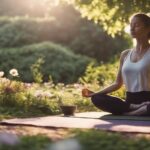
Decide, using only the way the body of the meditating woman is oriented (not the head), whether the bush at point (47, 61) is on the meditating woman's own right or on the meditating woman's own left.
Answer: on the meditating woman's own right

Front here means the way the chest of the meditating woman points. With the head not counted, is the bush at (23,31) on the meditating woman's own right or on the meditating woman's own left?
on the meditating woman's own right

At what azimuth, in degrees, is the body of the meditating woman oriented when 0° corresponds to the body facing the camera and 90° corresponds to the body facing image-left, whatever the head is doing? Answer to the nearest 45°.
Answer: approximately 45°

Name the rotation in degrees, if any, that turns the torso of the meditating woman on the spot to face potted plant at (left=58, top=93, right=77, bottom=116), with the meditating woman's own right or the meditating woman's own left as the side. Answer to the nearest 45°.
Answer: approximately 45° to the meditating woman's own right

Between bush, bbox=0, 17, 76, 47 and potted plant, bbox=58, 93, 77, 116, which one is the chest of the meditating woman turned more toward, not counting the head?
the potted plant
